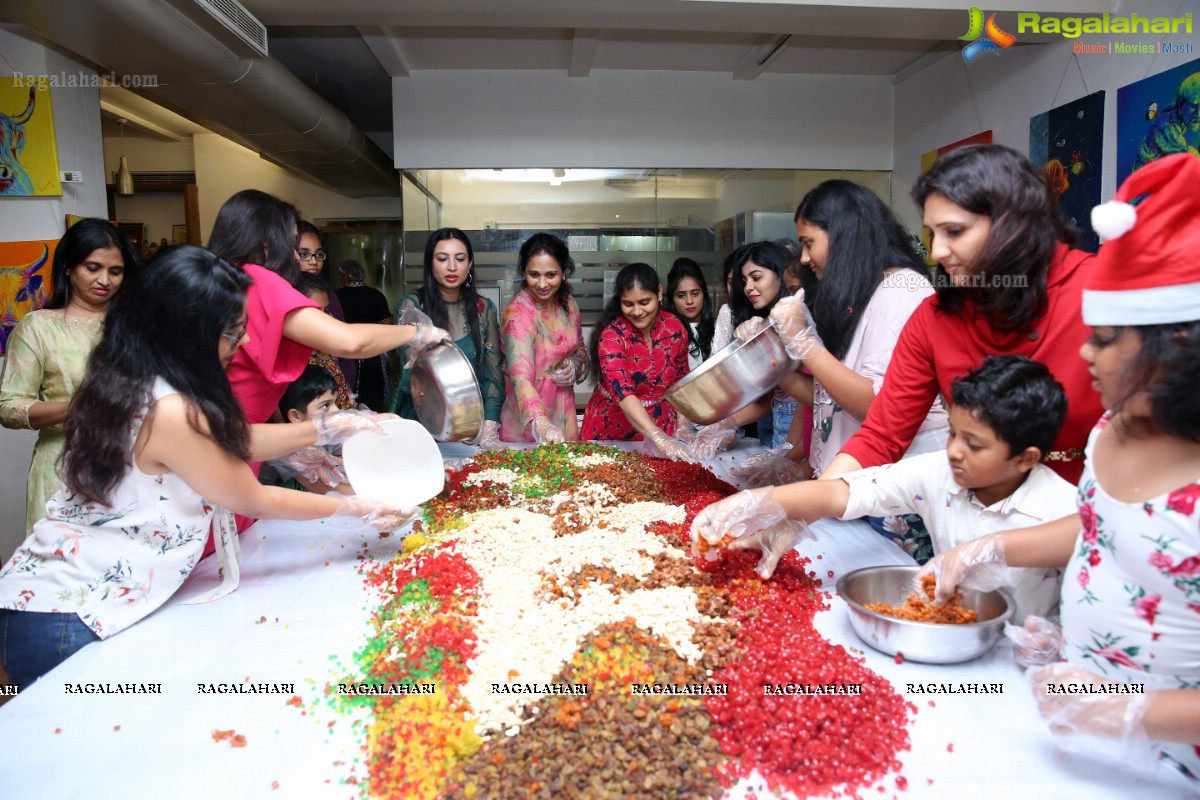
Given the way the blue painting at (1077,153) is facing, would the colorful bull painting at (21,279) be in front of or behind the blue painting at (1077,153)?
in front

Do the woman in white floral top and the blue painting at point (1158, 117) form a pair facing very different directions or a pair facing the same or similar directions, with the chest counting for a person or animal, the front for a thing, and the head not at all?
very different directions

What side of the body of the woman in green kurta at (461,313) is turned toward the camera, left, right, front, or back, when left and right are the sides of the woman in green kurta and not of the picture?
front

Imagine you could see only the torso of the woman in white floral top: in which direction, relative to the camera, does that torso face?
to the viewer's right

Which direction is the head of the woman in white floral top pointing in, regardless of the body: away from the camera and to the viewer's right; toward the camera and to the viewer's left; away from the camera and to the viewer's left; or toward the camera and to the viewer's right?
away from the camera and to the viewer's right

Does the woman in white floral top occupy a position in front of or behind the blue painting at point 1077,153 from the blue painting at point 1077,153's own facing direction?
in front

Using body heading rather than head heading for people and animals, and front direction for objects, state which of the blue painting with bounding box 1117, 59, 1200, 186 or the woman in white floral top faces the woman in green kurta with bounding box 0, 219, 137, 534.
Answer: the blue painting

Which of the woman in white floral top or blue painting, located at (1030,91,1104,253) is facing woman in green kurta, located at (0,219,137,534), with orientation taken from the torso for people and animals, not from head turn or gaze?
the blue painting

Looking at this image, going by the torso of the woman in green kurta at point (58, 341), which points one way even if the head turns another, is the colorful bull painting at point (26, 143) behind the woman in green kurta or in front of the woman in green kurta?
behind

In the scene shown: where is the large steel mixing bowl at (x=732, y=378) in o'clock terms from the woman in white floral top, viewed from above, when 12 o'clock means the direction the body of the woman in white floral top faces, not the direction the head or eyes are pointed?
The large steel mixing bowl is roughly at 12 o'clock from the woman in white floral top.

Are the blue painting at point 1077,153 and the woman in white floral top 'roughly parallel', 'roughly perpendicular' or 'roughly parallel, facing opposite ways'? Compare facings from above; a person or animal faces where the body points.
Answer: roughly parallel, facing opposite ways

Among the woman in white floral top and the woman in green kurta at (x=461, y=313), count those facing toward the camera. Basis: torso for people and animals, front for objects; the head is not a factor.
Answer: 1

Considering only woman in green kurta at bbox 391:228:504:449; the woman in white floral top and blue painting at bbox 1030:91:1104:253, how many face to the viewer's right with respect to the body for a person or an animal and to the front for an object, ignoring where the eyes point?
1

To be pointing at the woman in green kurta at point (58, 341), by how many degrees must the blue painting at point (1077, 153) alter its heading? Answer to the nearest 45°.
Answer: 0° — it already faces them

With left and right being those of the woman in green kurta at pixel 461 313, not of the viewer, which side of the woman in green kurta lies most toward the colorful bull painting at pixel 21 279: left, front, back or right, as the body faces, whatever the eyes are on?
right
